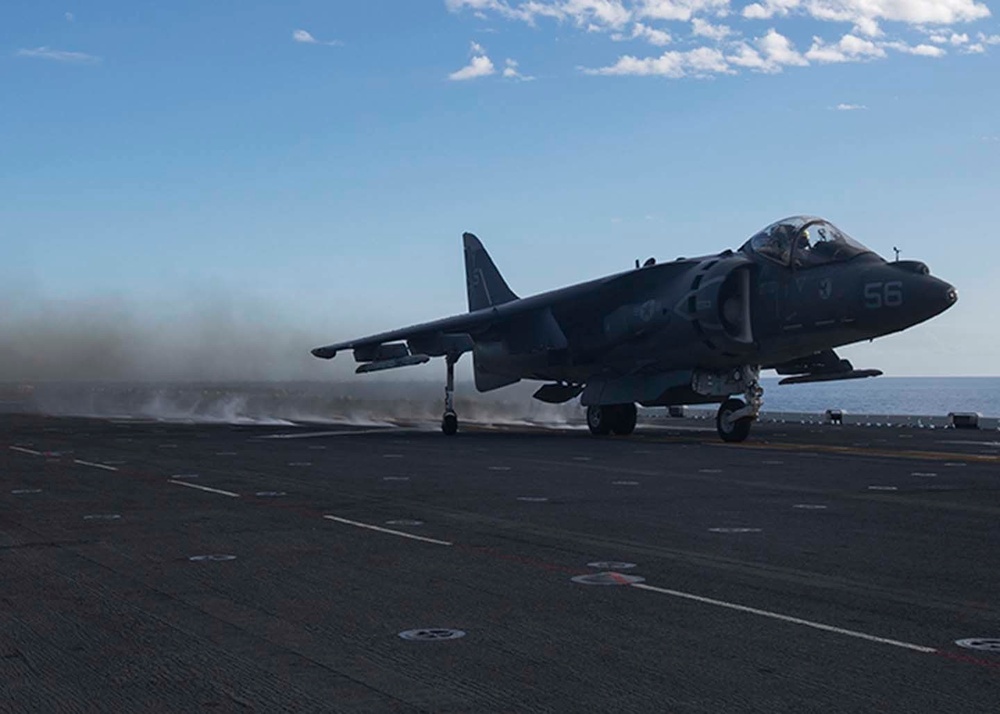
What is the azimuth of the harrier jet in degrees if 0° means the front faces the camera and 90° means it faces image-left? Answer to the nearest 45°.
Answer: approximately 315°
